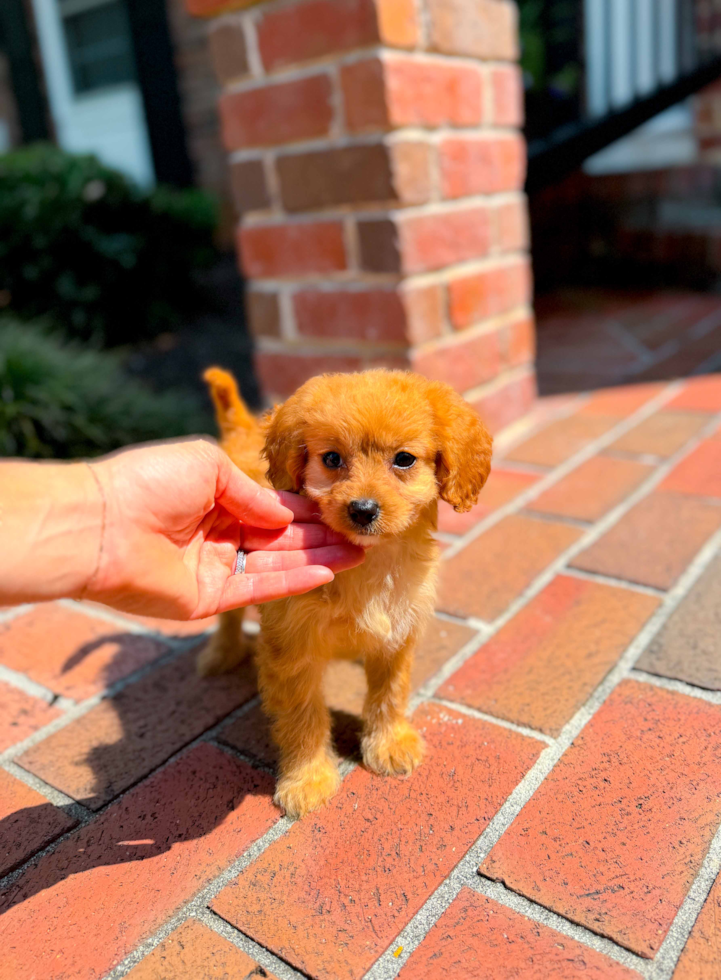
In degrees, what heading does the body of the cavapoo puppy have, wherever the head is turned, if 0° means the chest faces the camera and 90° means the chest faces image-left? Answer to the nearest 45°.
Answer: approximately 315°

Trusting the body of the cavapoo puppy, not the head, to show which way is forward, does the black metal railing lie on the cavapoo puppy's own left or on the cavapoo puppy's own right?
on the cavapoo puppy's own left

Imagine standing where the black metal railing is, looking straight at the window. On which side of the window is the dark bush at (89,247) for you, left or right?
left

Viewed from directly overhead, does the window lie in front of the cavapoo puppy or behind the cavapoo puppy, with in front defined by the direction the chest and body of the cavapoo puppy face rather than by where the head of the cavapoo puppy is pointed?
behind

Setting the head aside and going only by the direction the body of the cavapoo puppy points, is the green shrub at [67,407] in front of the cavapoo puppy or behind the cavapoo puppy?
behind
